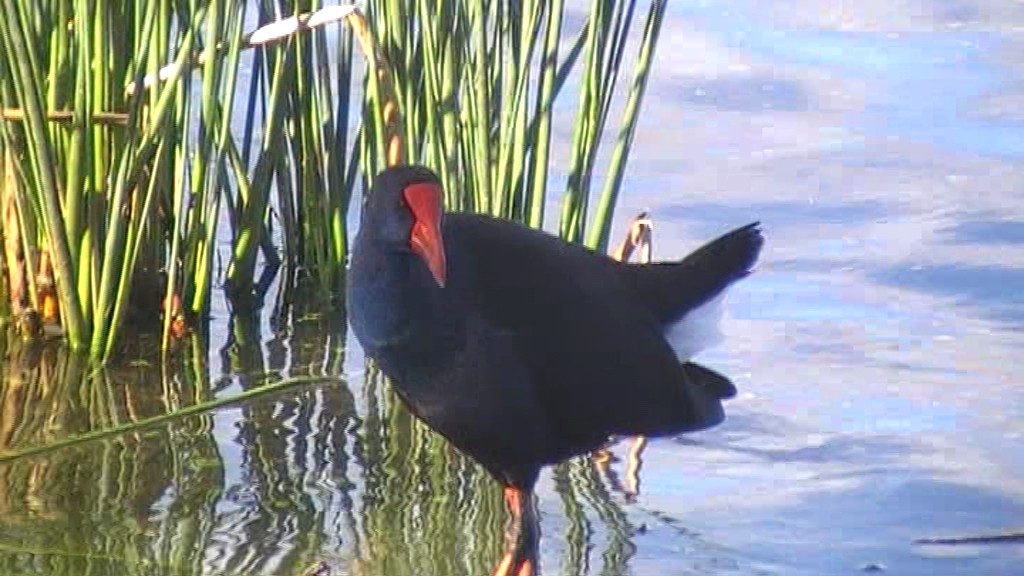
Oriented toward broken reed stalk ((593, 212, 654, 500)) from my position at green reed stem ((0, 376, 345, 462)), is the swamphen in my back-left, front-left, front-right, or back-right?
front-right

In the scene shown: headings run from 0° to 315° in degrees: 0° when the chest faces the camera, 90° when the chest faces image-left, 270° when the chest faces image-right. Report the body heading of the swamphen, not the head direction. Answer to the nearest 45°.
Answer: approximately 45°

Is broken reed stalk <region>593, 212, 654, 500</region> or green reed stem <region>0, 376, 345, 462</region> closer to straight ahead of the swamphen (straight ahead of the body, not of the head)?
the green reed stem

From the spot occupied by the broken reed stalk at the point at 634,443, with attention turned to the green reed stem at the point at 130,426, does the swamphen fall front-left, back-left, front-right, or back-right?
front-left

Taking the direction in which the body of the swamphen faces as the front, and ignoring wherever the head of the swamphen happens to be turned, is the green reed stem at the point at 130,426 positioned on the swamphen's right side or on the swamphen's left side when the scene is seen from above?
on the swamphen's right side

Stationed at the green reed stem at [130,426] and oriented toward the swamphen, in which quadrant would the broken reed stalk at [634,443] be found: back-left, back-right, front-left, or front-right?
front-left

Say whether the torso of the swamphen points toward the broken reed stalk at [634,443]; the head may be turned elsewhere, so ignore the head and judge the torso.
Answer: no
